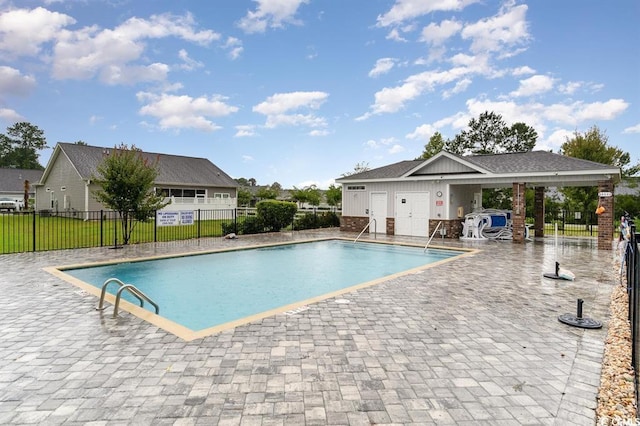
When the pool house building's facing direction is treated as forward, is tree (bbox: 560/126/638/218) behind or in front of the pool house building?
behind

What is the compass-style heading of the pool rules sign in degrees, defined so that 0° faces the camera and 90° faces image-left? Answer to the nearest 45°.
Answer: approximately 0°

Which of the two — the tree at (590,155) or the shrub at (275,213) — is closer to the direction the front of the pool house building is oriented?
the shrub

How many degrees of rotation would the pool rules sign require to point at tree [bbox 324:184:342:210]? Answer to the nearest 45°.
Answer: approximately 135° to its left
